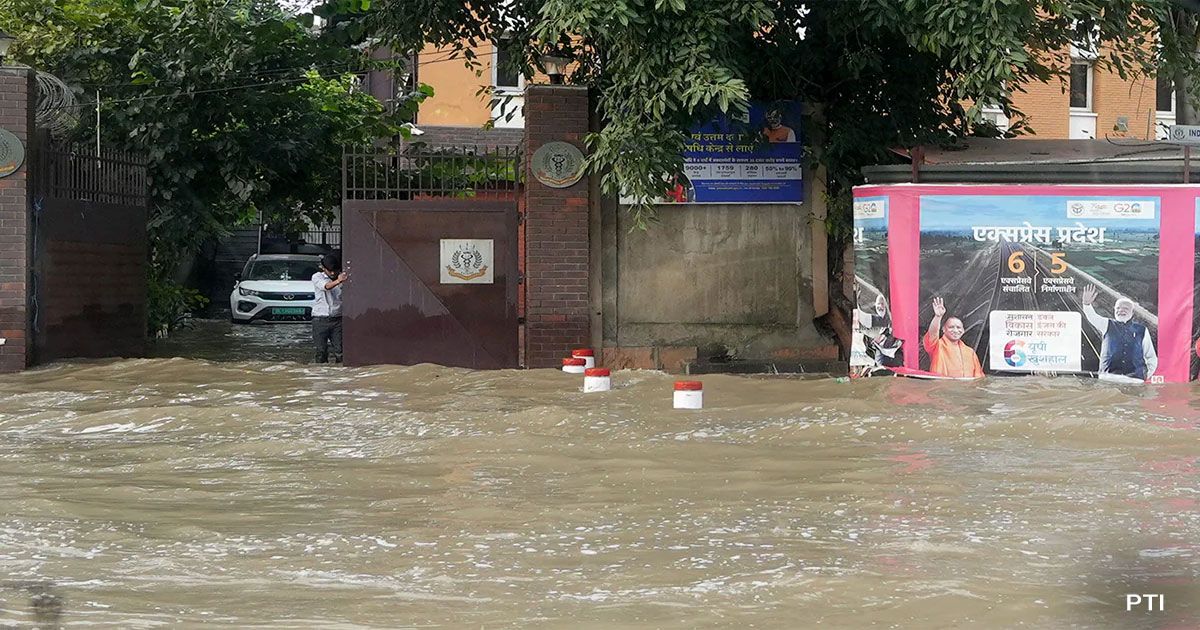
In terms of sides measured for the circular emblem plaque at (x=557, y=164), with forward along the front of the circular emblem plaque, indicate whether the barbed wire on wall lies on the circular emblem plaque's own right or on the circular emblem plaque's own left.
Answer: on the circular emblem plaque's own right

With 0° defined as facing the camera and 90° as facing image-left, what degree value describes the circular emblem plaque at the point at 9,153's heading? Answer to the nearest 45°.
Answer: approximately 0°

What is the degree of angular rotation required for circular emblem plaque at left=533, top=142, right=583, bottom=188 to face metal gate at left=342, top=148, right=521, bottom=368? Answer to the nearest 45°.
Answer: approximately 90° to its right

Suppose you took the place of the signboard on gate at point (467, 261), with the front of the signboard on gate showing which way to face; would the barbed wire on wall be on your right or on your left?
on your right

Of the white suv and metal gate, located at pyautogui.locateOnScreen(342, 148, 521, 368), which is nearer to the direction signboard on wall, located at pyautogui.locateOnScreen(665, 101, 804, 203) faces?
the metal gate

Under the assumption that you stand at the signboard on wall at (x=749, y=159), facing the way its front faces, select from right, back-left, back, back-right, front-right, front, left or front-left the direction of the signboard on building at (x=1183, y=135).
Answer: front-left

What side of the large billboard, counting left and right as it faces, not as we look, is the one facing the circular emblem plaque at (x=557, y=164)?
right

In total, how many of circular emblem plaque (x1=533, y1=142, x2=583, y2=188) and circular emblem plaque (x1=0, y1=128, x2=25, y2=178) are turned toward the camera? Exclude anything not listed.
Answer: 2

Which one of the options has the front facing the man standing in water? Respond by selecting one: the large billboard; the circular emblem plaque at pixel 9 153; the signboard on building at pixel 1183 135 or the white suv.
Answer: the white suv

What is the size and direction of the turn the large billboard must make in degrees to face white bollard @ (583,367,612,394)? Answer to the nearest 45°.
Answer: approximately 90° to its right
